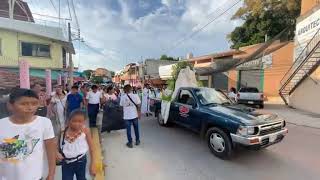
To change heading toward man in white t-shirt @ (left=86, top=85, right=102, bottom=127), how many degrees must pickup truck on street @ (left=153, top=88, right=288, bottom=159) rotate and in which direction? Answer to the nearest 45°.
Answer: approximately 135° to its right

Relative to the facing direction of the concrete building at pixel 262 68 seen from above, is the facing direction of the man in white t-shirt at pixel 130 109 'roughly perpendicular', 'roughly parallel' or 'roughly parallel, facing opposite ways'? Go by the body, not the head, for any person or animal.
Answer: roughly perpendicular

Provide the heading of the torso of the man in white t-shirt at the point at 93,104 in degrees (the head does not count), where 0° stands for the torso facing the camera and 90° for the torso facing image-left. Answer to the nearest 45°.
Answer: approximately 0°

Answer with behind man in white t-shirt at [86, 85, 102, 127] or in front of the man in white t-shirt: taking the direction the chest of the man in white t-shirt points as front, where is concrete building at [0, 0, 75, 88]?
behind

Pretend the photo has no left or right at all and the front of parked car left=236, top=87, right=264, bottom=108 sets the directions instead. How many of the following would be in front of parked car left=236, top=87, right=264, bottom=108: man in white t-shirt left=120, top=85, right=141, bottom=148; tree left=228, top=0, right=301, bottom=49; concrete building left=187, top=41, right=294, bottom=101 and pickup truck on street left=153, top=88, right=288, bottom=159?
2
